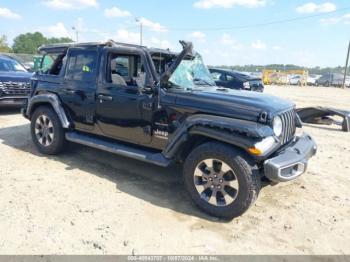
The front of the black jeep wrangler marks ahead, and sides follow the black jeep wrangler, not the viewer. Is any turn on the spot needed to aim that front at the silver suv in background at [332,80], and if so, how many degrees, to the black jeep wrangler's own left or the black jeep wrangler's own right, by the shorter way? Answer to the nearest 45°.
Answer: approximately 90° to the black jeep wrangler's own left

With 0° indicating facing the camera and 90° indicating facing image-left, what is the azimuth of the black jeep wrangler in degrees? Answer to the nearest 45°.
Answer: approximately 315°

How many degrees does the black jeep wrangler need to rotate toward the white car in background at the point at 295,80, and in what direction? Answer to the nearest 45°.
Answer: approximately 90° to its left

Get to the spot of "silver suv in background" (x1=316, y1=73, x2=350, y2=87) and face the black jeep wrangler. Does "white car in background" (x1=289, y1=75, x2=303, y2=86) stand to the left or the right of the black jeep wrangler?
right
